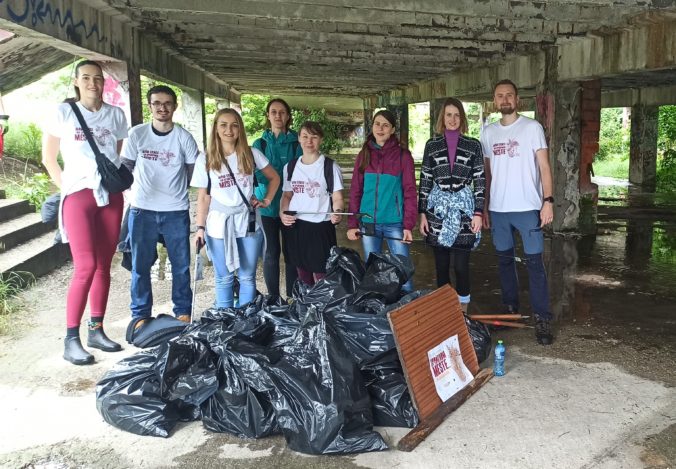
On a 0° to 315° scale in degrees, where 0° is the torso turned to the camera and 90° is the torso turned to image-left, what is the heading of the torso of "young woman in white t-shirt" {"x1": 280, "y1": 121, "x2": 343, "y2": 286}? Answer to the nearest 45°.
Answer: approximately 0°

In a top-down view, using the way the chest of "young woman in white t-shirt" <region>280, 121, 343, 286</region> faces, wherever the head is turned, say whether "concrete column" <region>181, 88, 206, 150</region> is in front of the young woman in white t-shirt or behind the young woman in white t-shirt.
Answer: behind

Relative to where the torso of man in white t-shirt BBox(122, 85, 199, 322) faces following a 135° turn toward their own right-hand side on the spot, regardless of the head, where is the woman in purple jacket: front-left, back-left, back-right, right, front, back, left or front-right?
back-right

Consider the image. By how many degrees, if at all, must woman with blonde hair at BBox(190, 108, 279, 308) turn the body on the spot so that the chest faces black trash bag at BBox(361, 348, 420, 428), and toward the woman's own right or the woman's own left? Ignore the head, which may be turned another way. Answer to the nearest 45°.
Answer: approximately 45° to the woman's own left

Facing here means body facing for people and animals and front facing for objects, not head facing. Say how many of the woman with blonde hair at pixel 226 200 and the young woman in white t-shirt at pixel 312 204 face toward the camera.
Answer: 2

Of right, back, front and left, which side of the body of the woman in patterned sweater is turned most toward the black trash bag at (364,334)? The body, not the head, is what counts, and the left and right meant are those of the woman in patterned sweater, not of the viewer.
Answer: front
